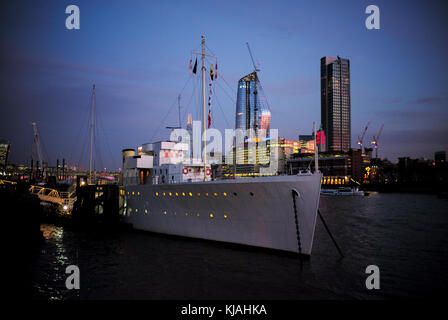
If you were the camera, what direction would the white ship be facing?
facing the viewer and to the right of the viewer
